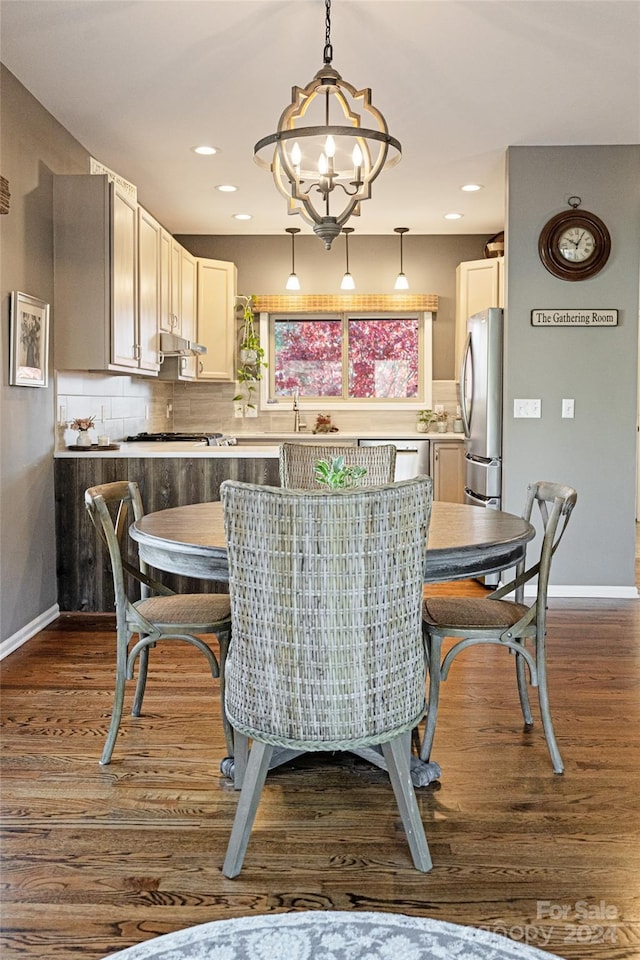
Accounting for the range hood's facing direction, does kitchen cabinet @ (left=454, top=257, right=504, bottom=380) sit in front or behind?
in front

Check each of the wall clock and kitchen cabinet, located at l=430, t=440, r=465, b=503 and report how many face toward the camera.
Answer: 2

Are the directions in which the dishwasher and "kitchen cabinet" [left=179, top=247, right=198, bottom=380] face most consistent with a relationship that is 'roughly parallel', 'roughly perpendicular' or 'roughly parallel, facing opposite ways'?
roughly perpendicular

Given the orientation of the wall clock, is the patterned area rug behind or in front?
in front

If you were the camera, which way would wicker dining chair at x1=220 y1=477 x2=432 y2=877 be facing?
facing away from the viewer

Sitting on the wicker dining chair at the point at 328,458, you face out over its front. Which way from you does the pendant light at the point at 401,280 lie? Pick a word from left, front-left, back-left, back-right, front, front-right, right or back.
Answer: back

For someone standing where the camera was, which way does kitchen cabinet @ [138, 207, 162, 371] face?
facing to the right of the viewer

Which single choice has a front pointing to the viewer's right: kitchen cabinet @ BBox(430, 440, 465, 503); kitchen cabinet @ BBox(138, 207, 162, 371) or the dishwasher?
kitchen cabinet @ BBox(138, 207, 162, 371)

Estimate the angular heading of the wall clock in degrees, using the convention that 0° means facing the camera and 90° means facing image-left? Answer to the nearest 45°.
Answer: approximately 0°

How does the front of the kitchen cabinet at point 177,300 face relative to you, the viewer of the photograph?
facing to the right of the viewer

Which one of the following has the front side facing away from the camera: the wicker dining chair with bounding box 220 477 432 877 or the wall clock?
the wicker dining chair

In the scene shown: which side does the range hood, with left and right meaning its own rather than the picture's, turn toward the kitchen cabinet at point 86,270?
right

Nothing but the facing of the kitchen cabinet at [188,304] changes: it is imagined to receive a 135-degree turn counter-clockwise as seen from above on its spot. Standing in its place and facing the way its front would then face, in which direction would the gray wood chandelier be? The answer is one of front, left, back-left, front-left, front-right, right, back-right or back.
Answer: back-left

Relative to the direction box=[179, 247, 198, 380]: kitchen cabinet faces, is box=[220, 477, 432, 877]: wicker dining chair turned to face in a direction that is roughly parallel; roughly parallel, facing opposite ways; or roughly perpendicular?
roughly perpendicular

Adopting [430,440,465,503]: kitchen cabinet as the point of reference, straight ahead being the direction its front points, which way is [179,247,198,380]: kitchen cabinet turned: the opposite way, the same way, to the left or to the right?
to the left
